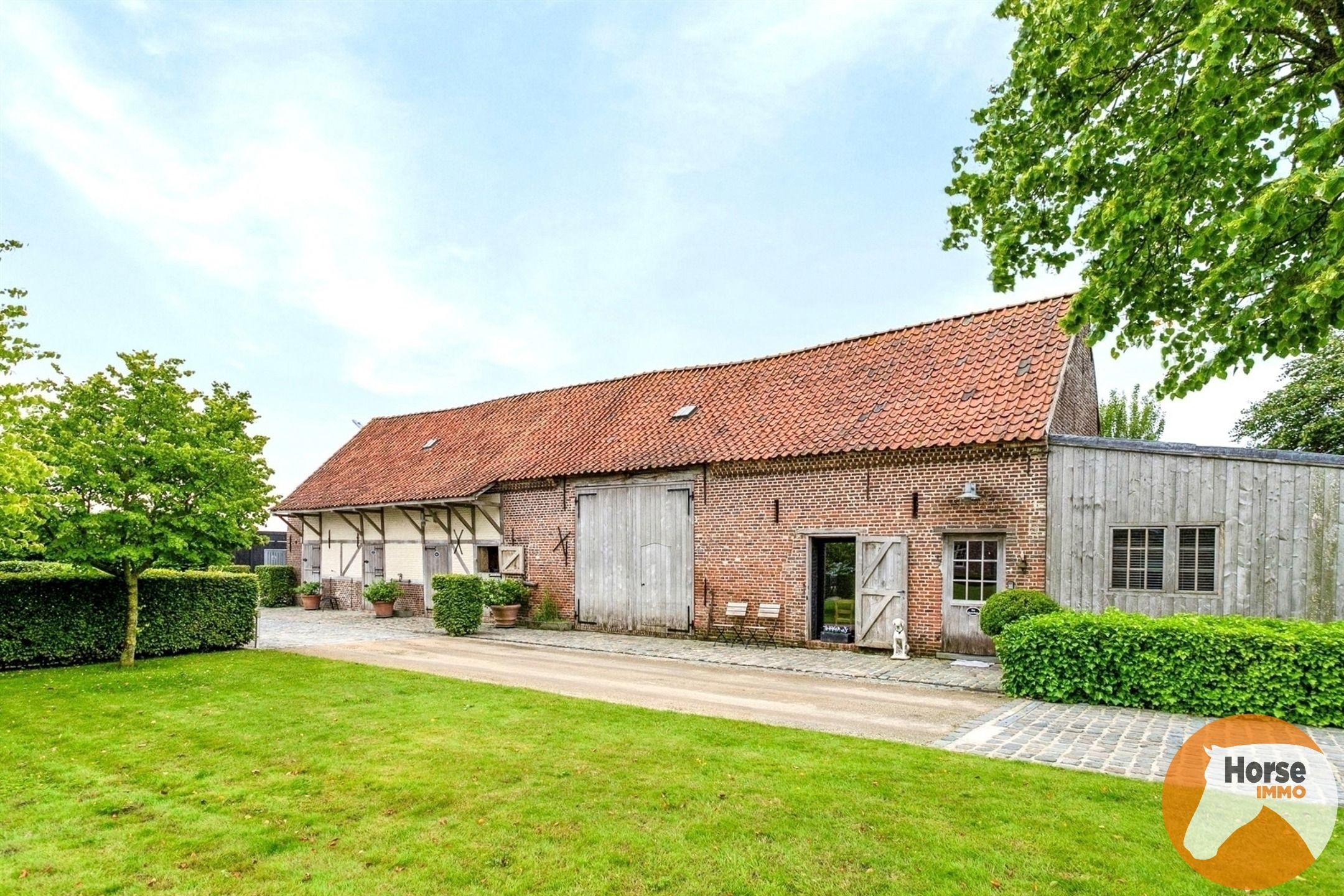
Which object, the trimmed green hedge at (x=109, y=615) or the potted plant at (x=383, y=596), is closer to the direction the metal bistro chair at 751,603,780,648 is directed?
the trimmed green hedge

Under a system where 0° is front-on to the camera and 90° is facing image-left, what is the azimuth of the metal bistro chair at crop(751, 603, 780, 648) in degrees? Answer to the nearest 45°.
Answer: approximately 45°

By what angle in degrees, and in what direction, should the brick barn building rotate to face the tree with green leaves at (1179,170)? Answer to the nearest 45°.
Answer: approximately 45° to its left

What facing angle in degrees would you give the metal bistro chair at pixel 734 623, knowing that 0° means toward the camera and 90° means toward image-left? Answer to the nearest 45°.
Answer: approximately 45°

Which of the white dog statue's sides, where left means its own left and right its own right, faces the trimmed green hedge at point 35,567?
right

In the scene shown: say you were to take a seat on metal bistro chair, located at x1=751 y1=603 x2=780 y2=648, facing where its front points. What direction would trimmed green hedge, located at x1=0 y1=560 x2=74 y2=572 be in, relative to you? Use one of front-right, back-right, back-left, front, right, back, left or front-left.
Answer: front-right

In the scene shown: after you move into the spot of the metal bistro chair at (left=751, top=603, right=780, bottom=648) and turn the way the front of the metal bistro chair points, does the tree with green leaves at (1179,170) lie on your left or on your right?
on your left
